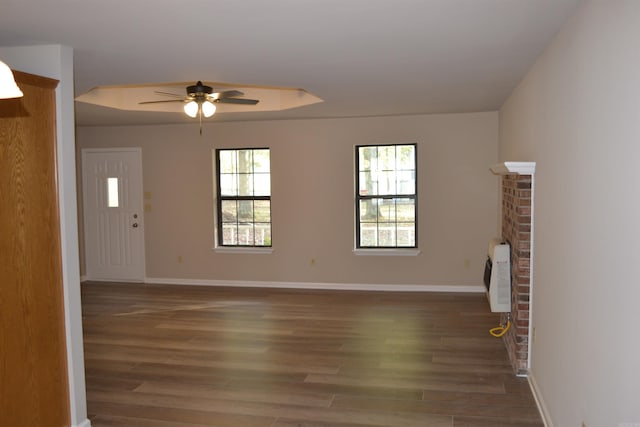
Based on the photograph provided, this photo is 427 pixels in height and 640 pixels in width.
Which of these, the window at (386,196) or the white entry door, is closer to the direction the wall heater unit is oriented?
the white entry door

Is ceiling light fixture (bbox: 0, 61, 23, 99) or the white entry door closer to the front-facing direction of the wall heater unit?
the white entry door

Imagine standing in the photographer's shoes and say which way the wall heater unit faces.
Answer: facing to the left of the viewer

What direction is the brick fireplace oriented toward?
to the viewer's left

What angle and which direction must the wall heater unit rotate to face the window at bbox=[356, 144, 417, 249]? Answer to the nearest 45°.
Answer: approximately 45° to its right

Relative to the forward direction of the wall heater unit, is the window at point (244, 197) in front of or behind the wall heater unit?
in front

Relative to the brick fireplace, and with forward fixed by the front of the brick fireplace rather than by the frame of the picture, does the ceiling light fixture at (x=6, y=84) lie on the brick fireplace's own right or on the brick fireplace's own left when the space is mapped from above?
on the brick fireplace's own left
